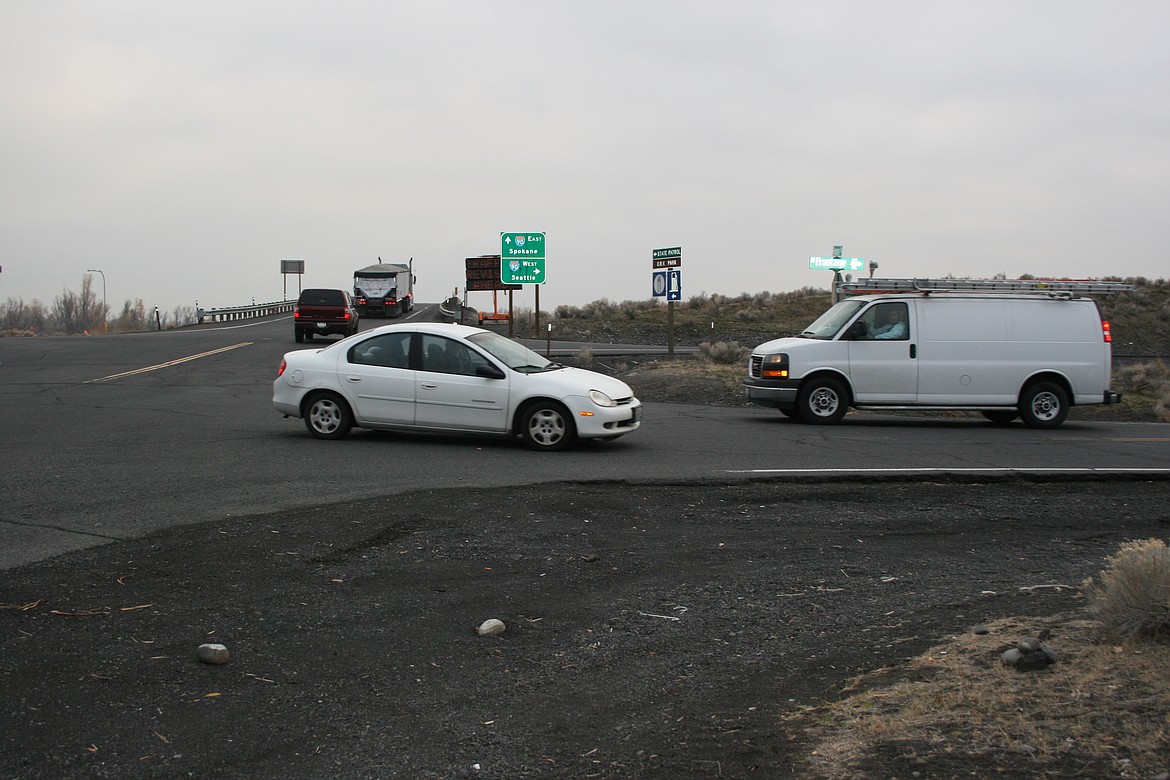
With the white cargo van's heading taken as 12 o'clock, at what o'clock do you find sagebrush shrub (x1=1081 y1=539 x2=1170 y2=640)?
The sagebrush shrub is roughly at 9 o'clock from the white cargo van.

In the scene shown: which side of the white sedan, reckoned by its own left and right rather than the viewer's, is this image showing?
right

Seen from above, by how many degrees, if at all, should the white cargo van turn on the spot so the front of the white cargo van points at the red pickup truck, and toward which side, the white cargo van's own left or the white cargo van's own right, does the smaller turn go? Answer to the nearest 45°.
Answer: approximately 45° to the white cargo van's own right

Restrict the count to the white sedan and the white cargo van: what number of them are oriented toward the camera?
0

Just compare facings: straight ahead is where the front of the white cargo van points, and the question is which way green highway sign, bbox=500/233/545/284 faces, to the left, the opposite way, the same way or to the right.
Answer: to the left

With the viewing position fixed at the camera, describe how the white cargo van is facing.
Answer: facing to the left of the viewer

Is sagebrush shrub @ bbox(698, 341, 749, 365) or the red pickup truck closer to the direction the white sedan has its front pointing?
the sagebrush shrub

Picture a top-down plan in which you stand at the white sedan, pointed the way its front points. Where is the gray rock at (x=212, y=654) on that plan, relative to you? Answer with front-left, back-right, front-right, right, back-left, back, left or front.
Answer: right

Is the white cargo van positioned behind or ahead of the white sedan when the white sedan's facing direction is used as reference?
ahead

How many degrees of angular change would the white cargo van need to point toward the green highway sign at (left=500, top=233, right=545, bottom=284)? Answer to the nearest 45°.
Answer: approximately 45° to its right

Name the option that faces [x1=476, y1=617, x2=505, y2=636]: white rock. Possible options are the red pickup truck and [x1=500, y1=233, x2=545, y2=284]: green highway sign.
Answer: the green highway sign

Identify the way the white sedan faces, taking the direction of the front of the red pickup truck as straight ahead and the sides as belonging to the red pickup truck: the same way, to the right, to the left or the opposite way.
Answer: to the right

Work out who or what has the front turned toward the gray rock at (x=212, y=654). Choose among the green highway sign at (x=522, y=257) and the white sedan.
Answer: the green highway sign

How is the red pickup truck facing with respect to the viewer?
away from the camera
